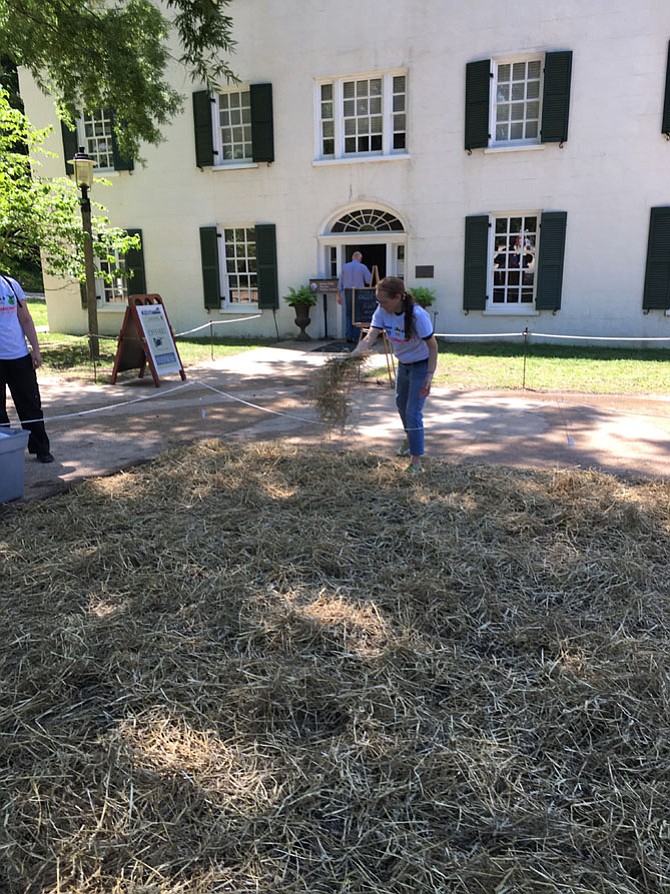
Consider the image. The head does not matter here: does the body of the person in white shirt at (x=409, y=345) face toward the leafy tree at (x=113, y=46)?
no

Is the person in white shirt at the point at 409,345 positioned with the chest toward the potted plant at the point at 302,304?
no

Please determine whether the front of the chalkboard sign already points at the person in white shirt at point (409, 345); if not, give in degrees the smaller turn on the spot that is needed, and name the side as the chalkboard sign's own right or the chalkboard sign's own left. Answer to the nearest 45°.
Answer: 0° — it already faces them

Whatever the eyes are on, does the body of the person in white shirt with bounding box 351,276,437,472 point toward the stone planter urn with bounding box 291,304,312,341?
no

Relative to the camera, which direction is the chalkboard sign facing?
toward the camera

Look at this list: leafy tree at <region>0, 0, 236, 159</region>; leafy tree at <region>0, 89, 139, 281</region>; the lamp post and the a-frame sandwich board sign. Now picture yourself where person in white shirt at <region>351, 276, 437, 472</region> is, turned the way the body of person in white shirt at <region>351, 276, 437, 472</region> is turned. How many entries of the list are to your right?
4

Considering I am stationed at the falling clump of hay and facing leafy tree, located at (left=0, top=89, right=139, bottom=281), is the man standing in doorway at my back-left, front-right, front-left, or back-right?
front-right

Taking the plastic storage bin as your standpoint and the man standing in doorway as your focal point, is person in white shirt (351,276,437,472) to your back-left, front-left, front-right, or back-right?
front-right

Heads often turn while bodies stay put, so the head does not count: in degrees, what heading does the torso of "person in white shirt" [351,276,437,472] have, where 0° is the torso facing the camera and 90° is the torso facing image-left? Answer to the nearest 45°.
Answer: approximately 45°

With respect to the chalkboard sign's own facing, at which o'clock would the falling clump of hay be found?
The falling clump of hay is roughly at 12 o'clock from the chalkboard sign.
